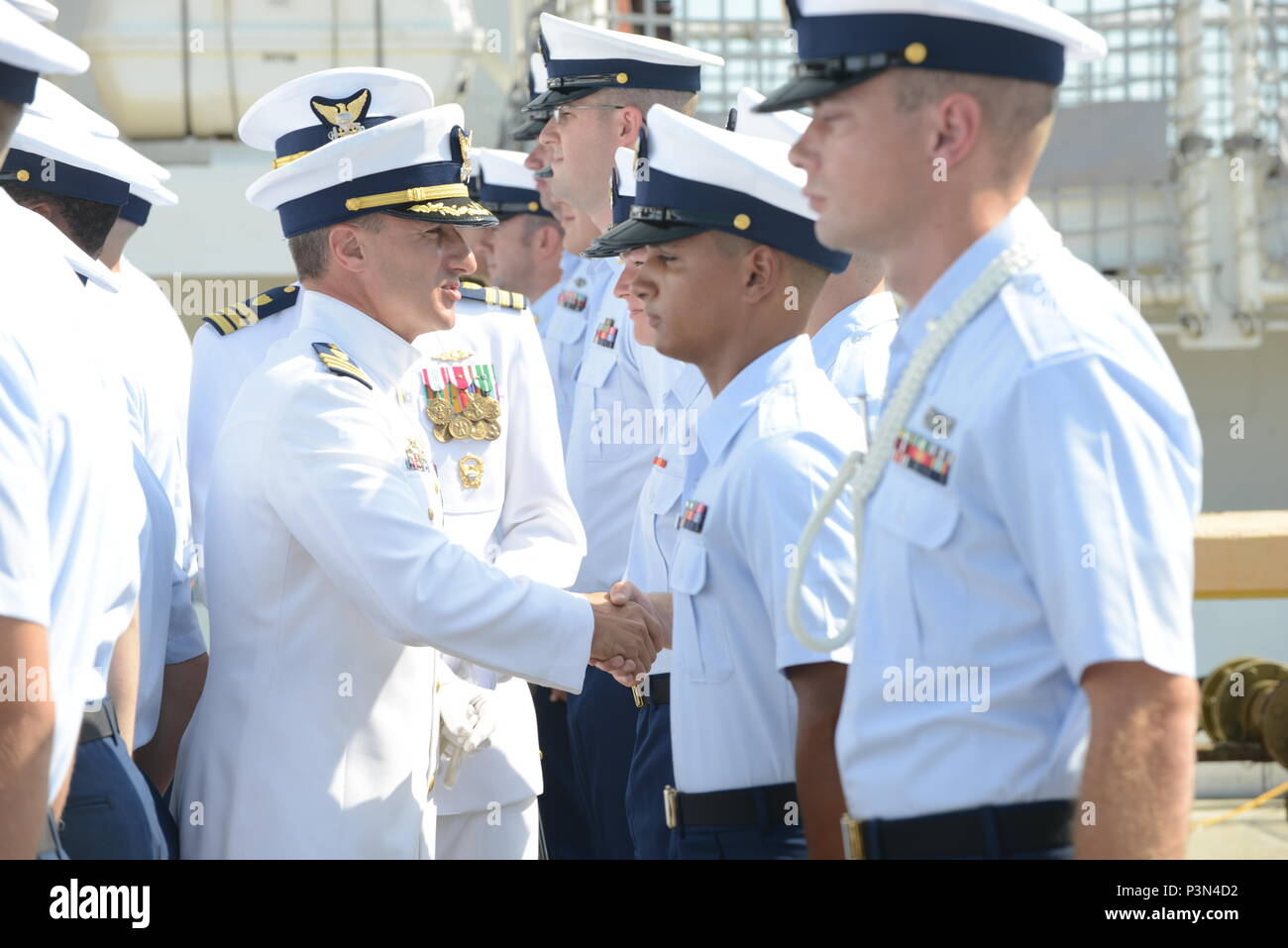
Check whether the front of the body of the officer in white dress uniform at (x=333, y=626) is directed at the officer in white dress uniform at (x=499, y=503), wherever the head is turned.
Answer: no

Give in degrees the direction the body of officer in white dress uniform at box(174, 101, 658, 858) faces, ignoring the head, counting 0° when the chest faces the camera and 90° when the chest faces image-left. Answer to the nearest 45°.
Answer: approximately 270°

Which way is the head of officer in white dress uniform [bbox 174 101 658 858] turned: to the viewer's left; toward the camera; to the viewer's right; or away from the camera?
to the viewer's right

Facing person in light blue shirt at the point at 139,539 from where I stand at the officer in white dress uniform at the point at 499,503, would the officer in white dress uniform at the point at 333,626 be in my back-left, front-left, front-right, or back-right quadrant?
front-left
